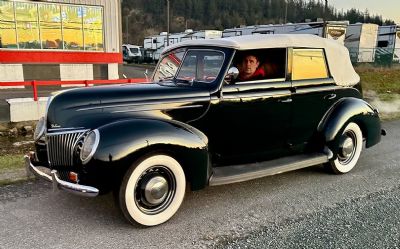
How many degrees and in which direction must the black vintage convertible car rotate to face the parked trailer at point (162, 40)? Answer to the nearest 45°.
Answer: approximately 135° to its right

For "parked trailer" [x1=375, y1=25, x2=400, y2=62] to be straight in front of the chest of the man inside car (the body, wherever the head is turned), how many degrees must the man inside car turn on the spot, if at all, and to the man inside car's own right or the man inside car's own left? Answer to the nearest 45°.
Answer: approximately 135° to the man inside car's own right

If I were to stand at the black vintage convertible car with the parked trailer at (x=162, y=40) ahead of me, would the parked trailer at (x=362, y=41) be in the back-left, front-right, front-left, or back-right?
front-right

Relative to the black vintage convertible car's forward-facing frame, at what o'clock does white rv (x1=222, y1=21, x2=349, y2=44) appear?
The white rv is roughly at 5 o'clock from the black vintage convertible car.

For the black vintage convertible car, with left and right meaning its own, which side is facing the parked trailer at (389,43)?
back

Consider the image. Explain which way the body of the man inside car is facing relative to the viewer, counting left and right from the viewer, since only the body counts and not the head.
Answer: facing the viewer and to the left of the viewer

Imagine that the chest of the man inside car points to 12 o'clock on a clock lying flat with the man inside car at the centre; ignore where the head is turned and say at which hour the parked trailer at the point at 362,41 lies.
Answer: The parked trailer is roughly at 5 o'clock from the man inside car.

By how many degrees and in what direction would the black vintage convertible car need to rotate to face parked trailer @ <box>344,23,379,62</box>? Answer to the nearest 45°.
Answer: approximately 180°
